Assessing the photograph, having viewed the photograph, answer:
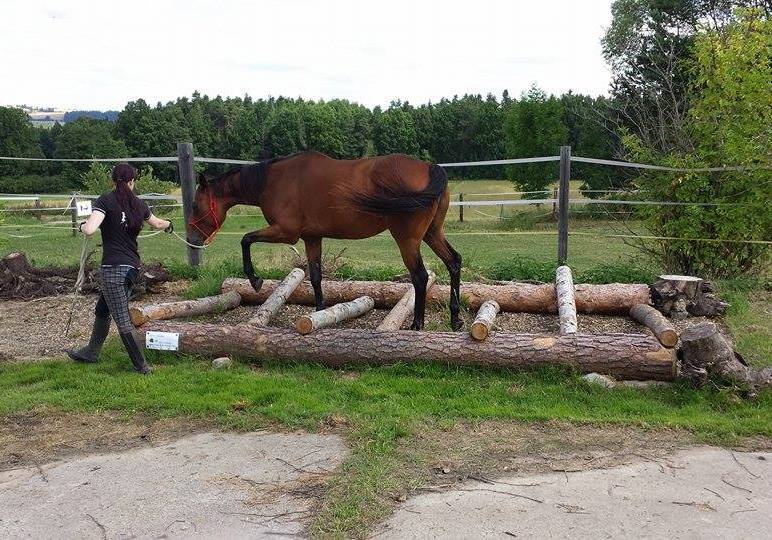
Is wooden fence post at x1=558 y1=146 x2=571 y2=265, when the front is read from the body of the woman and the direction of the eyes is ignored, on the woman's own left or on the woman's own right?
on the woman's own right

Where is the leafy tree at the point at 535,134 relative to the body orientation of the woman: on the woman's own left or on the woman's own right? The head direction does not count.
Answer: on the woman's own right

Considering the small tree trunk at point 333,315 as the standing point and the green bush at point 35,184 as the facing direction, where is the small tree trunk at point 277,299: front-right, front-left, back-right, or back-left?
front-left

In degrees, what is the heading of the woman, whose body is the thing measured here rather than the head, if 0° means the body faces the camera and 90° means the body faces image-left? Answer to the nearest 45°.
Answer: approximately 135°

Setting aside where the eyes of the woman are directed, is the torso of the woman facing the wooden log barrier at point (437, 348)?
no

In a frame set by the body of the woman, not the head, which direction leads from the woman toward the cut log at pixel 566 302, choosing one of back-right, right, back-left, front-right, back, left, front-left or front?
back-right

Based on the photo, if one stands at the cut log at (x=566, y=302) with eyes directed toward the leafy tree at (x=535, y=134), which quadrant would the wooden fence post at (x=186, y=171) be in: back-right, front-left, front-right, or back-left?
front-left

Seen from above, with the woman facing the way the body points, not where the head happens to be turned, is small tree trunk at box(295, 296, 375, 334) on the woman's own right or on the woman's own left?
on the woman's own right

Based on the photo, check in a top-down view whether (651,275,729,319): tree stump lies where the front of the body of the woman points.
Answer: no

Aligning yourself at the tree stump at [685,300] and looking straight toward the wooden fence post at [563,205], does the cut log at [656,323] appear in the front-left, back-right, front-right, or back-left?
back-left

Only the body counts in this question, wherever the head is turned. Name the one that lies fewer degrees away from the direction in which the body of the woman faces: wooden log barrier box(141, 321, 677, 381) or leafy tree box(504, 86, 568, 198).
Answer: the leafy tree

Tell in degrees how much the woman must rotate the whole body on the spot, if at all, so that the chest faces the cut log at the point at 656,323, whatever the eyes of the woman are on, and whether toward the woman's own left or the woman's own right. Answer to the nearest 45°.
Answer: approximately 135° to the woman's own right

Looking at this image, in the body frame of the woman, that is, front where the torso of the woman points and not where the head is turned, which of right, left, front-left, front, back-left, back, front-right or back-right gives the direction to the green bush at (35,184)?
front-right
